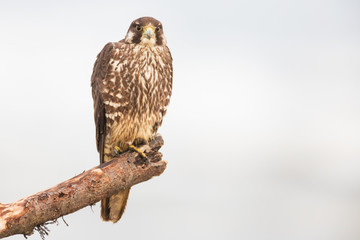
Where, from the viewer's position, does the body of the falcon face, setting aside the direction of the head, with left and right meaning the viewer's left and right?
facing the viewer and to the right of the viewer
